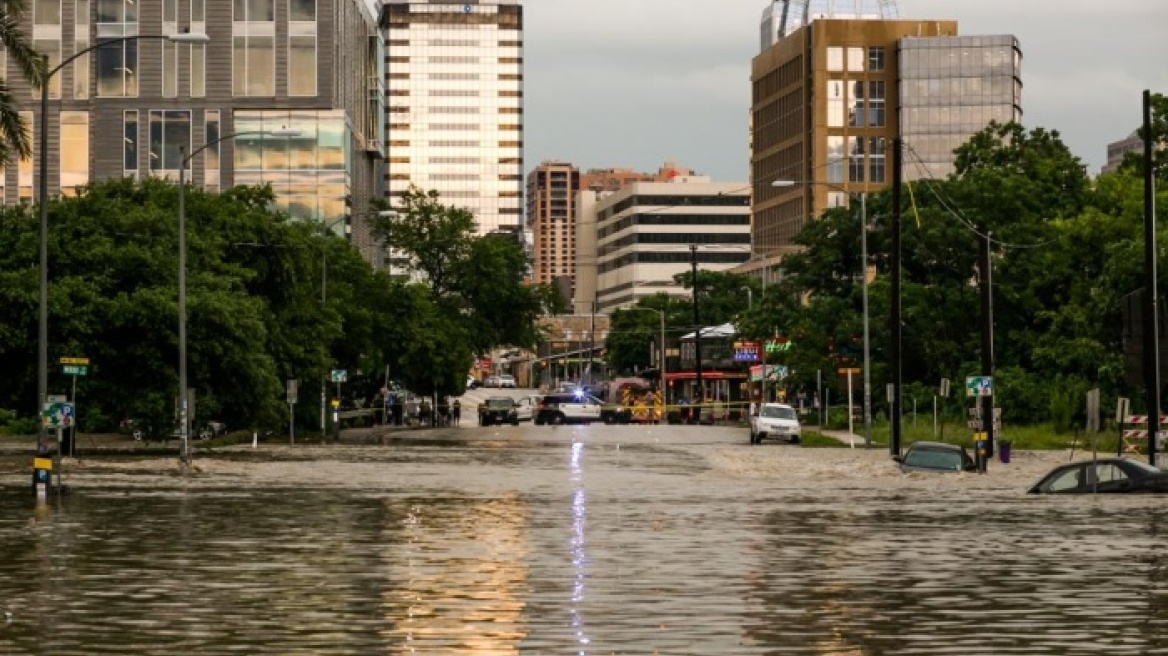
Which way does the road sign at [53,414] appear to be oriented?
toward the camera

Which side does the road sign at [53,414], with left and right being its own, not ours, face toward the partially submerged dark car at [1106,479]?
left
